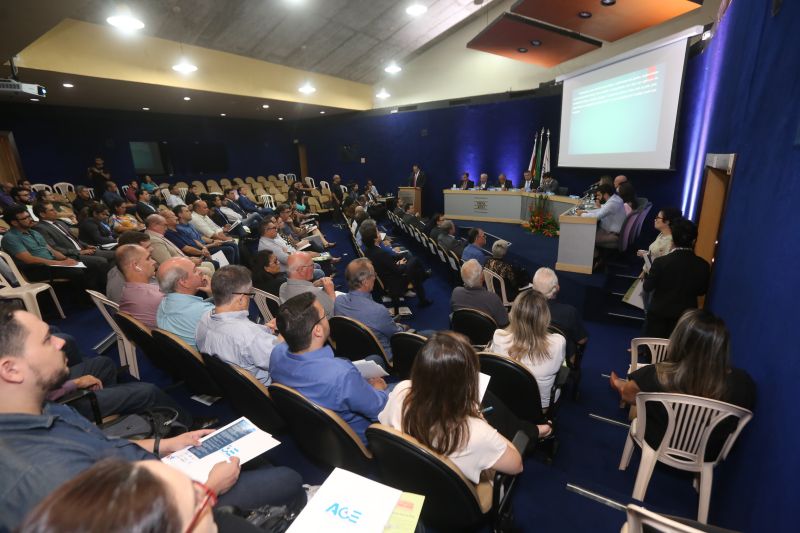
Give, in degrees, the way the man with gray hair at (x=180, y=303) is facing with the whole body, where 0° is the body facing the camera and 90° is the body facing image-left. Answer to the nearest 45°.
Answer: approximately 225°

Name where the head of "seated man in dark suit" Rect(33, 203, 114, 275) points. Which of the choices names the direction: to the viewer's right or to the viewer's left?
to the viewer's right

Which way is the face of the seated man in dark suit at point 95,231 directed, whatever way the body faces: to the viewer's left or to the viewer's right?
to the viewer's right

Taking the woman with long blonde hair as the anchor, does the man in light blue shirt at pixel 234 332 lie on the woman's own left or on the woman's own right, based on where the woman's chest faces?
on the woman's own left

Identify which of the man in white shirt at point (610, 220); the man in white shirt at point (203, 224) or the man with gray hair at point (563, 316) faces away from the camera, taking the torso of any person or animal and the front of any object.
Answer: the man with gray hair

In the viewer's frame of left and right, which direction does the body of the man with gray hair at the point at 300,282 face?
facing away from the viewer and to the right of the viewer

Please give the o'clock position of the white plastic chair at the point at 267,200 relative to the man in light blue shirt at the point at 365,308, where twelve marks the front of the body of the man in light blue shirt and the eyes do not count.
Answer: The white plastic chair is roughly at 10 o'clock from the man in light blue shirt.

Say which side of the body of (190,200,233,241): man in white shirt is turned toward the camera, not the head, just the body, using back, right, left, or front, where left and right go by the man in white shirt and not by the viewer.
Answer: right

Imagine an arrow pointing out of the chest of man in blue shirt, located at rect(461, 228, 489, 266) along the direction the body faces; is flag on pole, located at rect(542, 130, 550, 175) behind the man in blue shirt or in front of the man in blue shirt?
in front

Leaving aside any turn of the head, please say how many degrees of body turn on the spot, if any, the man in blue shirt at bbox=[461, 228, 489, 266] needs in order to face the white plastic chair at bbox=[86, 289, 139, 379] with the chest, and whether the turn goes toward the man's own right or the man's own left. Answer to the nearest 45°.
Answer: approximately 180°

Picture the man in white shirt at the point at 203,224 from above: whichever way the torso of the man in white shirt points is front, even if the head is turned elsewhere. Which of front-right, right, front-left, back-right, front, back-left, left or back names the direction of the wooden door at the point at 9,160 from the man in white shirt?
back-left

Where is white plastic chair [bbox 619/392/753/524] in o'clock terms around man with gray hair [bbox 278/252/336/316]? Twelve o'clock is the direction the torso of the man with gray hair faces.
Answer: The white plastic chair is roughly at 3 o'clock from the man with gray hair.

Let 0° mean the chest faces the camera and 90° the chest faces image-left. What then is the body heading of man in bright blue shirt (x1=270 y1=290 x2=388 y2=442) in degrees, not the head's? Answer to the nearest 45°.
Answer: approximately 225°

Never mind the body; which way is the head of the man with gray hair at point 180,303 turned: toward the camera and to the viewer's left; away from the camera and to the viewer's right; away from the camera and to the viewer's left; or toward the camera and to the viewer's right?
away from the camera and to the viewer's right

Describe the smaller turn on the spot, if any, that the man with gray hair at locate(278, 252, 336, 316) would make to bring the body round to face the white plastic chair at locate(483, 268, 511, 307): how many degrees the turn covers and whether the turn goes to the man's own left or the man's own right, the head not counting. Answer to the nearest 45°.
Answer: approximately 45° to the man's own right

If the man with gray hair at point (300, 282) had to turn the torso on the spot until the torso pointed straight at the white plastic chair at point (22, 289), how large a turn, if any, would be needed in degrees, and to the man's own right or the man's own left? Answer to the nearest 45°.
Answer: approximately 90° to the man's own left
